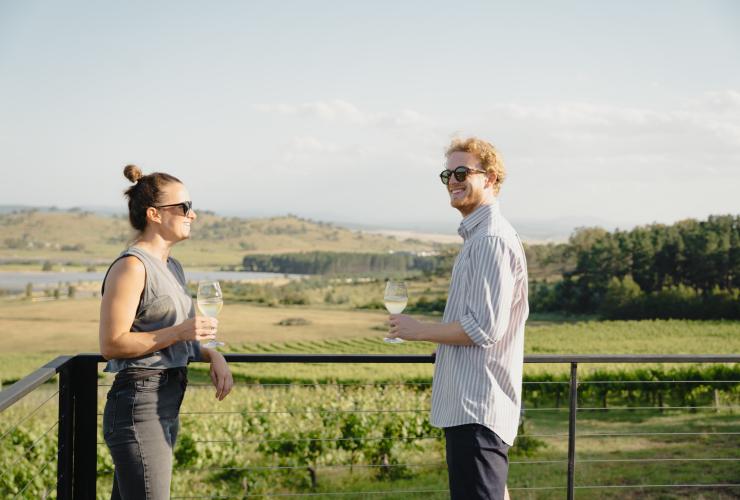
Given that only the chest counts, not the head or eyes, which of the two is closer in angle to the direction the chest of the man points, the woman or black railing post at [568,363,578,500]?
the woman

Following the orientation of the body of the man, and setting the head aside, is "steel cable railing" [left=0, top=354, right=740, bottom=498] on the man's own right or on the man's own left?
on the man's own right

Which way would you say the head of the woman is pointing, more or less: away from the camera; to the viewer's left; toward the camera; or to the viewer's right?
to the viewer's right

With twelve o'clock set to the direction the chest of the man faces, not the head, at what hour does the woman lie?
The woman is roughly at 12 o'clock from the man.

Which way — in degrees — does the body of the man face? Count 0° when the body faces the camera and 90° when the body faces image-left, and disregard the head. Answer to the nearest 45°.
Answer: approximately 90°
